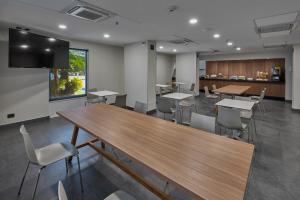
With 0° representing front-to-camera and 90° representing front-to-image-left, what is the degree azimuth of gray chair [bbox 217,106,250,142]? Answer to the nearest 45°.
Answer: approximately 225°

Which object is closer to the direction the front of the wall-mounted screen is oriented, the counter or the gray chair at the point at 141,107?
the gray chair

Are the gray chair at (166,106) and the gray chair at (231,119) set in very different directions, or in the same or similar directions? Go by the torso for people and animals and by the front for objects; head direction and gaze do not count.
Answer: same or similar directions

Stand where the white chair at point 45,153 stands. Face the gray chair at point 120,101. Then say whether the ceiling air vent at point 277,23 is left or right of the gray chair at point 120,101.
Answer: right

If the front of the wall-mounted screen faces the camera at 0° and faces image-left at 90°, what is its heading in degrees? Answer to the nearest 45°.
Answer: approximately 315°

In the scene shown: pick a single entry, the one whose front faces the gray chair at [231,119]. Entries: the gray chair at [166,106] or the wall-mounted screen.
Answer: the wall-mounted screen

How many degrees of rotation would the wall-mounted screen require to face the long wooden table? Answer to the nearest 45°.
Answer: approximately 45° to its right

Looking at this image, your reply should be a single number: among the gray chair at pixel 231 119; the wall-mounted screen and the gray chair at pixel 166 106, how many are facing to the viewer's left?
0

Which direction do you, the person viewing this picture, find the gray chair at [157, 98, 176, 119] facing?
facing away from the viewer and to the right of the viewer

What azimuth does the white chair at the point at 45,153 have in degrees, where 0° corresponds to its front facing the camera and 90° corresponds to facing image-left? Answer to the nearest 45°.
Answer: approximately 225°
